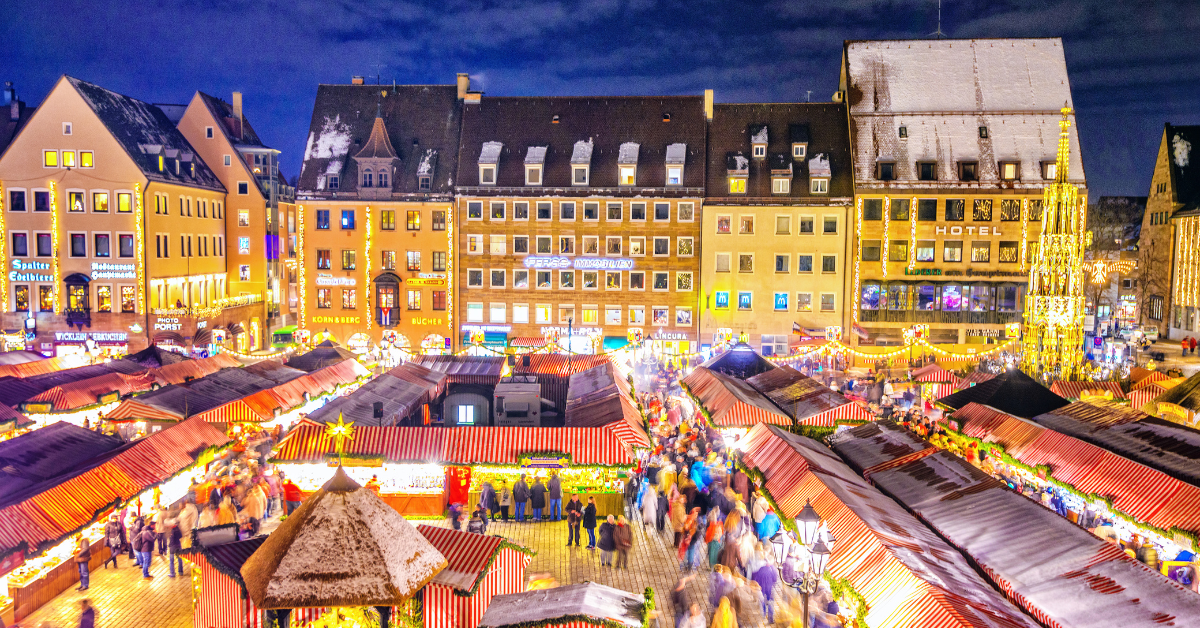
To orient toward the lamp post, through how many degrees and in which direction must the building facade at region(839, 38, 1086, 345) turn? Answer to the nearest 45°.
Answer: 0° — it already faces it

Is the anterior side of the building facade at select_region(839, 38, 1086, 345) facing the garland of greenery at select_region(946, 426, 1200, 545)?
yes

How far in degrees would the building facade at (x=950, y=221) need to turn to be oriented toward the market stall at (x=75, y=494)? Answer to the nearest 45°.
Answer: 0° — it already faces it

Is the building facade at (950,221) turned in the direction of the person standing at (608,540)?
yes

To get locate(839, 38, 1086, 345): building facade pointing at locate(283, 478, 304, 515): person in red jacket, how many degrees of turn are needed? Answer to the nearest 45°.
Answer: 0° — it already faces them

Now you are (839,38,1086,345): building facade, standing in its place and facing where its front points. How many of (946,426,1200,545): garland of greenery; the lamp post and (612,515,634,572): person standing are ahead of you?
3

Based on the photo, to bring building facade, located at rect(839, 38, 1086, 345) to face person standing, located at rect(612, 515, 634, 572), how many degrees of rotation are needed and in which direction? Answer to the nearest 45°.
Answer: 0° — it already faces them

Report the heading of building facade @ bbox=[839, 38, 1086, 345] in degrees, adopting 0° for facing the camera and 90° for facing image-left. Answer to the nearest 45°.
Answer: approximately 0°
